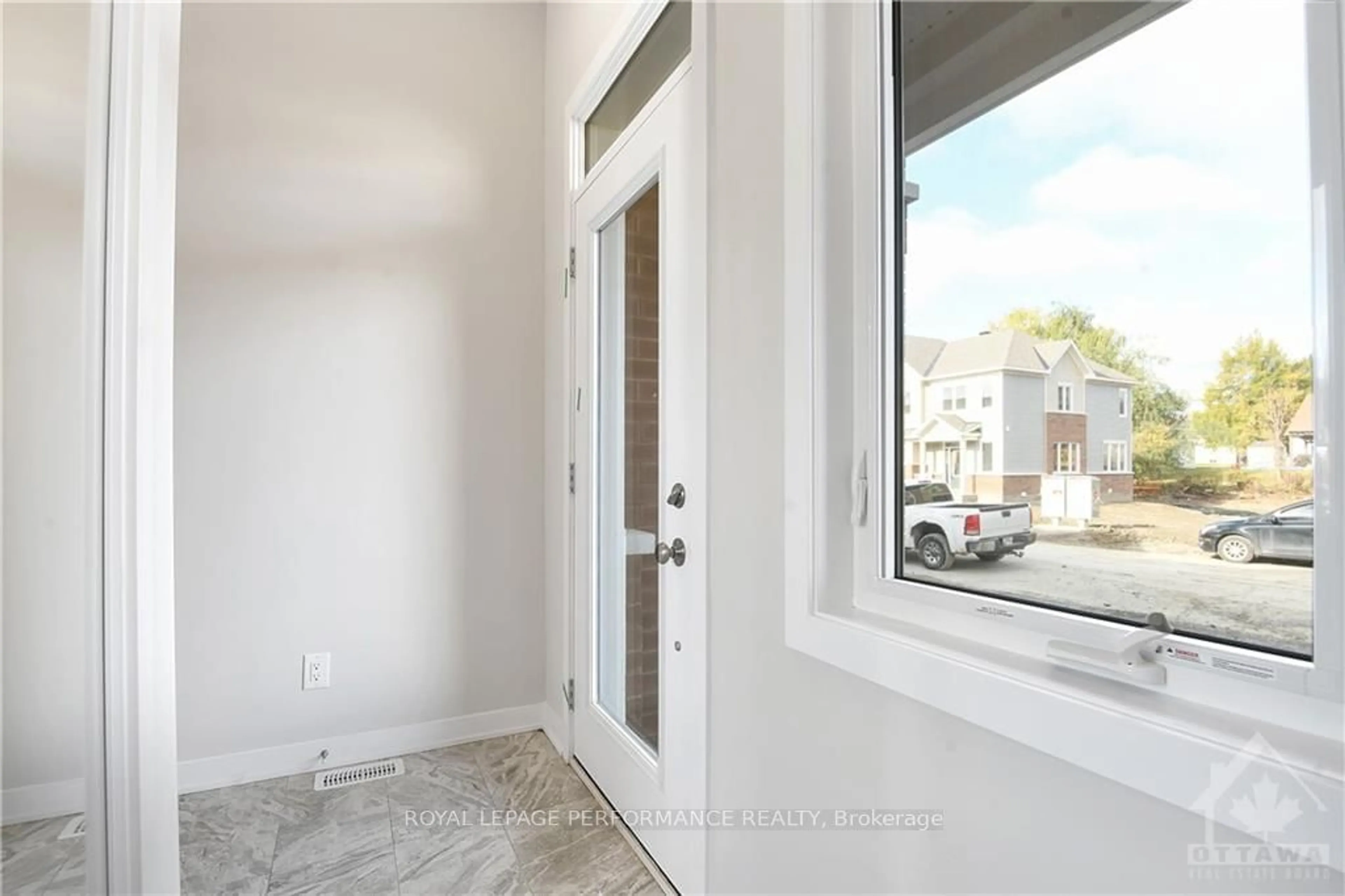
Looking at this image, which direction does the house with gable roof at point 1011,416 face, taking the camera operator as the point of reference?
facing the viewer and to the left of the viewer
